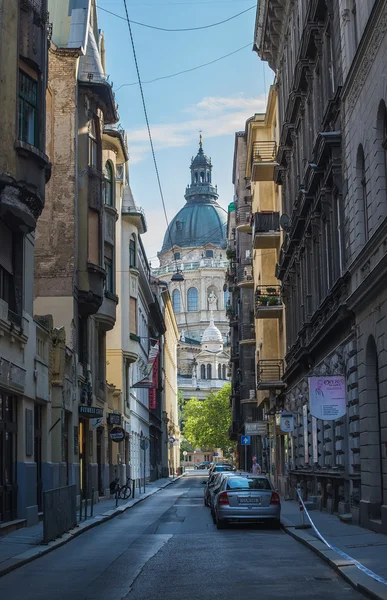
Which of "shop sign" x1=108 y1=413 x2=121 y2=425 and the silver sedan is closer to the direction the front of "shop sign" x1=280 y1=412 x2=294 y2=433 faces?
the silver sedan

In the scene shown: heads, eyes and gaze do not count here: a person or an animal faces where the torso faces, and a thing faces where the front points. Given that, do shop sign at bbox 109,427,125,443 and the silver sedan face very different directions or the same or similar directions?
very different directions

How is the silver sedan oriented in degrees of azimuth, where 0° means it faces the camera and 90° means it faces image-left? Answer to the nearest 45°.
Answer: approximately 180°

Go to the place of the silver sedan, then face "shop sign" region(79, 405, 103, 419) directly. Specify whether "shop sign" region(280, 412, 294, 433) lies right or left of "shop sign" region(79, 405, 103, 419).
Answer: right

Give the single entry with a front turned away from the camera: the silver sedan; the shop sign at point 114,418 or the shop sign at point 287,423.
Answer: the silver sedan

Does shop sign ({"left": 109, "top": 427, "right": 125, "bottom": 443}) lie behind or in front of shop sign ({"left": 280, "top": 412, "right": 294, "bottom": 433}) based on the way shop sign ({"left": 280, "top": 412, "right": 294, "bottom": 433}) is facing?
behind

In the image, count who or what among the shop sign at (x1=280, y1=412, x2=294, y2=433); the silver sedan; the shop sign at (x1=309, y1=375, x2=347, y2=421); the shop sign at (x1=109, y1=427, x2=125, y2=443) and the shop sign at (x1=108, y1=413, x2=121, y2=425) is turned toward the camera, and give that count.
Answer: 4
